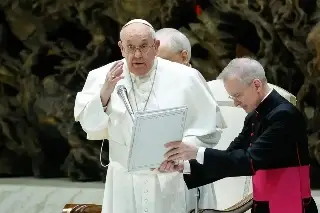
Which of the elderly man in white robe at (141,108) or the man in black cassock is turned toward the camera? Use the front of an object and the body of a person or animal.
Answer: the elderly man in white robe

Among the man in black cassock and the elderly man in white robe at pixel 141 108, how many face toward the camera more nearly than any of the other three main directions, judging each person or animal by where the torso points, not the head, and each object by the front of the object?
1

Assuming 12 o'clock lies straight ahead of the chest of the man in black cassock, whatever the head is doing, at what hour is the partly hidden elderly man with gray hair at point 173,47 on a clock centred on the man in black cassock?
The partly hidden elderly man with gray hair is roughly at 2 o'clock from the man in black cassock.

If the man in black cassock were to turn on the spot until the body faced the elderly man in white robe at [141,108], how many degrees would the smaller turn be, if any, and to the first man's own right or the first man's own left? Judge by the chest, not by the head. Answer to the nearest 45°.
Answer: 0° — they already face them

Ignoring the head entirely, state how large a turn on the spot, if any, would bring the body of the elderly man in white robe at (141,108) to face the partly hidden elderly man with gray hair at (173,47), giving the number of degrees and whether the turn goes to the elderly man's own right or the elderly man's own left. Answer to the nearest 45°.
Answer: approximately 180°

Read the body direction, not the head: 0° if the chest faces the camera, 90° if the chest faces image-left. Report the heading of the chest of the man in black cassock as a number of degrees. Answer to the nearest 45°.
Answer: approximately 90°

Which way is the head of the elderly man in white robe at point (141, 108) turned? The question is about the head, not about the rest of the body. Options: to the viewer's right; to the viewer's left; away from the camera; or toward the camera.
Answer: toward the camera

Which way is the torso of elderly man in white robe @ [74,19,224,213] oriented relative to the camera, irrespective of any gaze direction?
toward the camera

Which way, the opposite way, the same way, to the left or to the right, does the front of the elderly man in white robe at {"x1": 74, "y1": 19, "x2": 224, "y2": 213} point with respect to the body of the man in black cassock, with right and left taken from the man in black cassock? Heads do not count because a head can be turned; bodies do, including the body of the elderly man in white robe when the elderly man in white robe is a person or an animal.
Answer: to the left
